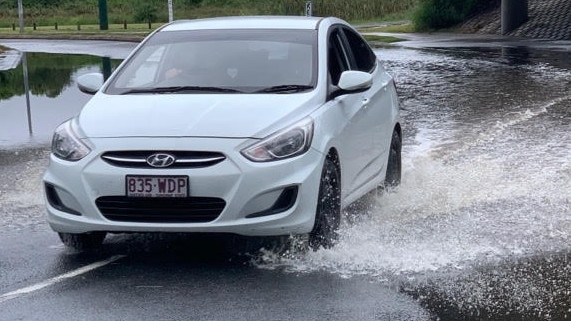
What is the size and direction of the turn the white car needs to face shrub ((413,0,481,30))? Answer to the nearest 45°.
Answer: approximately 135° to its right

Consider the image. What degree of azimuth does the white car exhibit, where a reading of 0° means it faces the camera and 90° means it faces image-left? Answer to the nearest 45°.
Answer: approximately 45°
